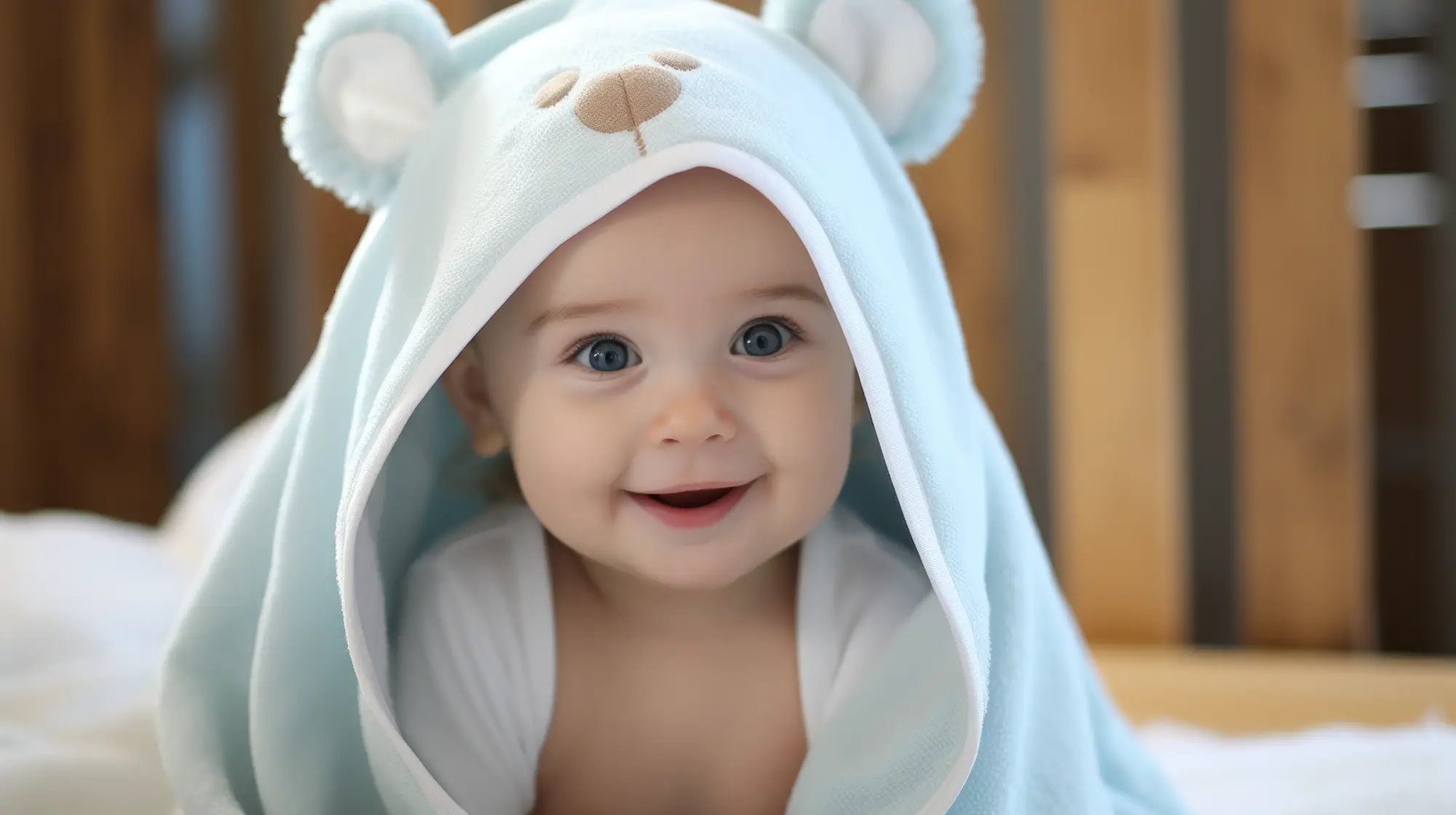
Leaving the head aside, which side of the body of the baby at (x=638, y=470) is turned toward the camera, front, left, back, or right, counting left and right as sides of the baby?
front
